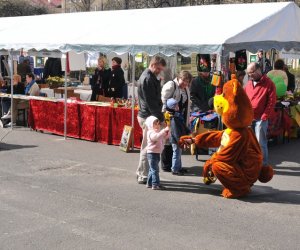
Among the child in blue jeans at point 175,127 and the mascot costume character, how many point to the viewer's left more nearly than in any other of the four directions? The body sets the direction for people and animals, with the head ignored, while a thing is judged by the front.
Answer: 1

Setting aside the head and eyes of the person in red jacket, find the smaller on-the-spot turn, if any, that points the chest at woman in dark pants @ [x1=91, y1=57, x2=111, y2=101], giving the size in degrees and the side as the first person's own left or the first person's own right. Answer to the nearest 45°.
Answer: approximately 90° to the first person's own right

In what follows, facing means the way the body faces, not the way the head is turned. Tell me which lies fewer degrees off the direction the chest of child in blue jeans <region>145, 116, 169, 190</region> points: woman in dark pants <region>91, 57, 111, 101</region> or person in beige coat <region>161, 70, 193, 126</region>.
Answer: the person in beige coat

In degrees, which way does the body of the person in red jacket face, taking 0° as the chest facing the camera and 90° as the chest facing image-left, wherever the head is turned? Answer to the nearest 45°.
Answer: approximately 45°

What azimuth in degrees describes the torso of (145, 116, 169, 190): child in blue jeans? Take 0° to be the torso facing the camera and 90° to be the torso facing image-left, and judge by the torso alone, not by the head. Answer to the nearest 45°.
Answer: approximately 270°
